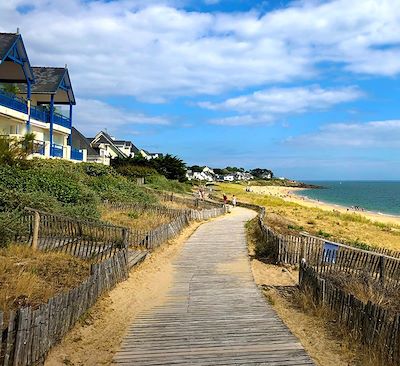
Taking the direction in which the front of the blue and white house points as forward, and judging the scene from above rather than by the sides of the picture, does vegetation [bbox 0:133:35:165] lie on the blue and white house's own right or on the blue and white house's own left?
on the blue and white house's own right

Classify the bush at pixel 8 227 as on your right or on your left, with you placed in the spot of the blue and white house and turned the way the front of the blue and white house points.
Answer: on your right

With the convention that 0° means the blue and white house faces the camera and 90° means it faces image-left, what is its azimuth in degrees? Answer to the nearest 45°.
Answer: approximately 315°

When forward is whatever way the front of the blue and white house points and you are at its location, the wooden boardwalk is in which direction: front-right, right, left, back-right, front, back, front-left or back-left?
front-right

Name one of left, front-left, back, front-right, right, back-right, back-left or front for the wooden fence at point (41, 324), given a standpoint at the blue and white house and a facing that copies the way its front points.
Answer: front-right
